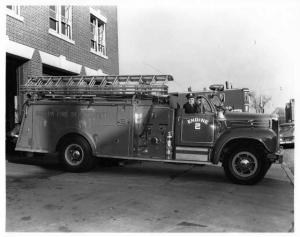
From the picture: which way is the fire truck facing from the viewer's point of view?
to the viewer's right

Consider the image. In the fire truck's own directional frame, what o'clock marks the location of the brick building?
The brick building is roughly at 8 o'clock from the fire truck.

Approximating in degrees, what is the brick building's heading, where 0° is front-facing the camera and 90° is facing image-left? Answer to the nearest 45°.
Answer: approximately 315°
